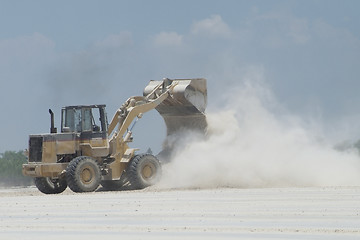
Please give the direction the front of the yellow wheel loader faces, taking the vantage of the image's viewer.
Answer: facing away from the viewer and to the right of the viewer
